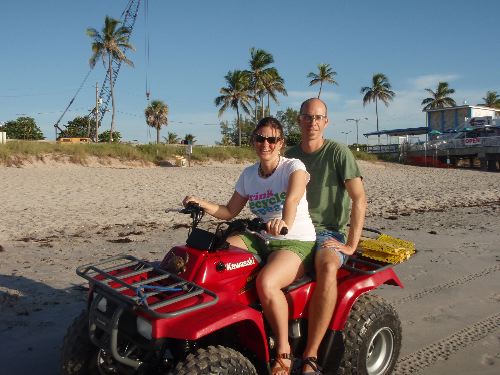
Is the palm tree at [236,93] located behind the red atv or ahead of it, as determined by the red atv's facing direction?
behind

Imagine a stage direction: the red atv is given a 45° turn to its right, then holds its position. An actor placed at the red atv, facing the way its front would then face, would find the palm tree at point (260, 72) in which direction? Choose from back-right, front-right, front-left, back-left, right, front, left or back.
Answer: right

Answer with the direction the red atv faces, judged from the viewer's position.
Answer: facing the viewer and to the left of the viewer

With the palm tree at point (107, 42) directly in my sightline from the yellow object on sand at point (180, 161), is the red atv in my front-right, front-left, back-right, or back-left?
back-left

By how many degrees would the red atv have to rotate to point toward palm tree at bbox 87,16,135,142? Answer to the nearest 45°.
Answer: approximately 135° to its right

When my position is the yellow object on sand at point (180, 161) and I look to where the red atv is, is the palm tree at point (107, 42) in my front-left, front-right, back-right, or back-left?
back-right

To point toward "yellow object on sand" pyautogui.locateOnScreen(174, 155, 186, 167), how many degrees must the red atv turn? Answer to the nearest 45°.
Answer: approximately 135° to its right
